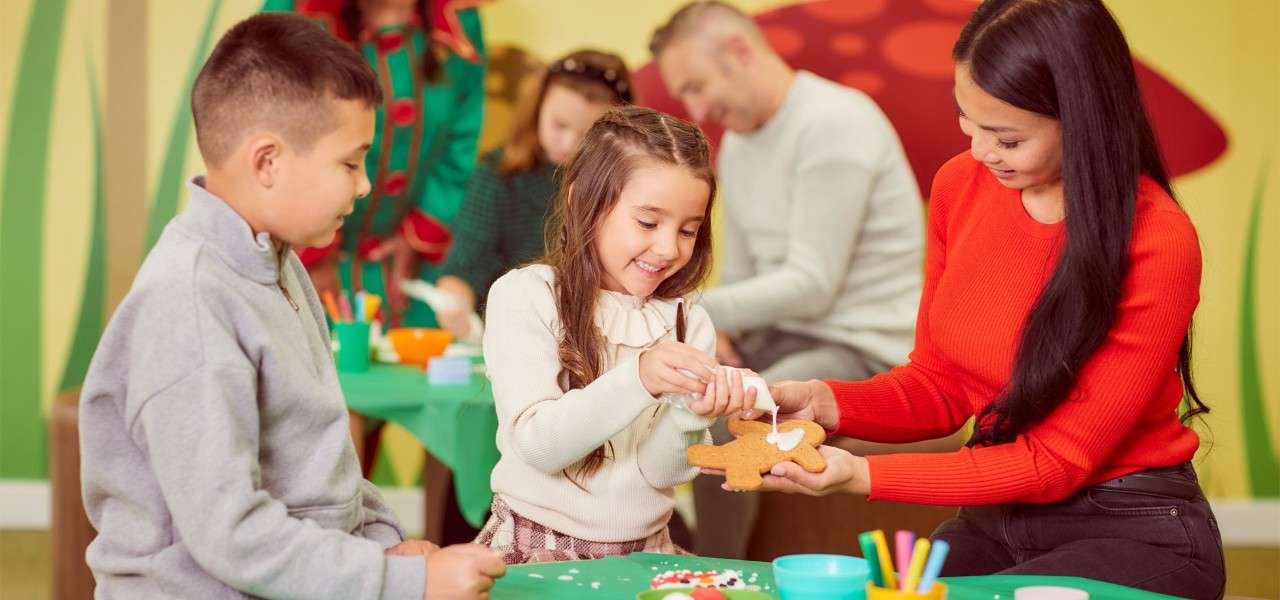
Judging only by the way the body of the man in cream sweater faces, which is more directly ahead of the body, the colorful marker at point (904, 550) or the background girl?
the background girl

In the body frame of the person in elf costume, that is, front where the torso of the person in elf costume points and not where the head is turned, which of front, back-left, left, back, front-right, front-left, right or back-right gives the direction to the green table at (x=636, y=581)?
front

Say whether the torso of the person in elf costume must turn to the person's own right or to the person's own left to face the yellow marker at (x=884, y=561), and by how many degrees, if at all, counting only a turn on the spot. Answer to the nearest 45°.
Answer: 0° — they already face it

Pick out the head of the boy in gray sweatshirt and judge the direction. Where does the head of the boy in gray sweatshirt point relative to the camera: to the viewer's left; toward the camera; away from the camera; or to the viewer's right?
to the viewer's right

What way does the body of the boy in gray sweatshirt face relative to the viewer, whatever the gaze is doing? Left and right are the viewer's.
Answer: facing to the right of the viewer

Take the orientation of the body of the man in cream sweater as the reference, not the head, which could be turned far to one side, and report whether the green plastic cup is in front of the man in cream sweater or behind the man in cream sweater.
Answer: in front

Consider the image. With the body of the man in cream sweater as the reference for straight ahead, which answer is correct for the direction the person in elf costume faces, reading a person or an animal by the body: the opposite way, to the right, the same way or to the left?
to the left

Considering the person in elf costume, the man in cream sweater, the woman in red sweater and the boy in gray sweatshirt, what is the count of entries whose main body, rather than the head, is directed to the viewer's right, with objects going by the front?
1

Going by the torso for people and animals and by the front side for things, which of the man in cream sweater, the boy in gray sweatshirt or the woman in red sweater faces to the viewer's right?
the boy in gray sweatshirt

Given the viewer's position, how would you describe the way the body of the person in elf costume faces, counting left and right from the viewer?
facing the viewer

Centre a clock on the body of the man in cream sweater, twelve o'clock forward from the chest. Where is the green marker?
The green marker is roughly at 9 o'clock from the man in cream sweater.

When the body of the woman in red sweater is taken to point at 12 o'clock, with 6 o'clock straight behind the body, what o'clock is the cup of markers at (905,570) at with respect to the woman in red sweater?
The cup of markers is roughly at 11 o'clock from the woman in red sweater.

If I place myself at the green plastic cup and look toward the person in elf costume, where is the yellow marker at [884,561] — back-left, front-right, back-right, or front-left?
back-right

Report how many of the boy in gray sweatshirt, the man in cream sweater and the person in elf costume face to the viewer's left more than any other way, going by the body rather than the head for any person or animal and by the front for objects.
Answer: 1

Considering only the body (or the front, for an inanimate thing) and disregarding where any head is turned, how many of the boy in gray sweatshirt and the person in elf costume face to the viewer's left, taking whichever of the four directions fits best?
0
